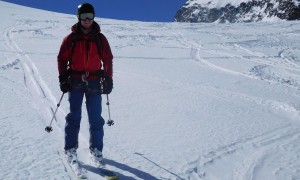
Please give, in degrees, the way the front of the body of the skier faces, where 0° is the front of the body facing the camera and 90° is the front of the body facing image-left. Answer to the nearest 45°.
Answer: approximately 0°
